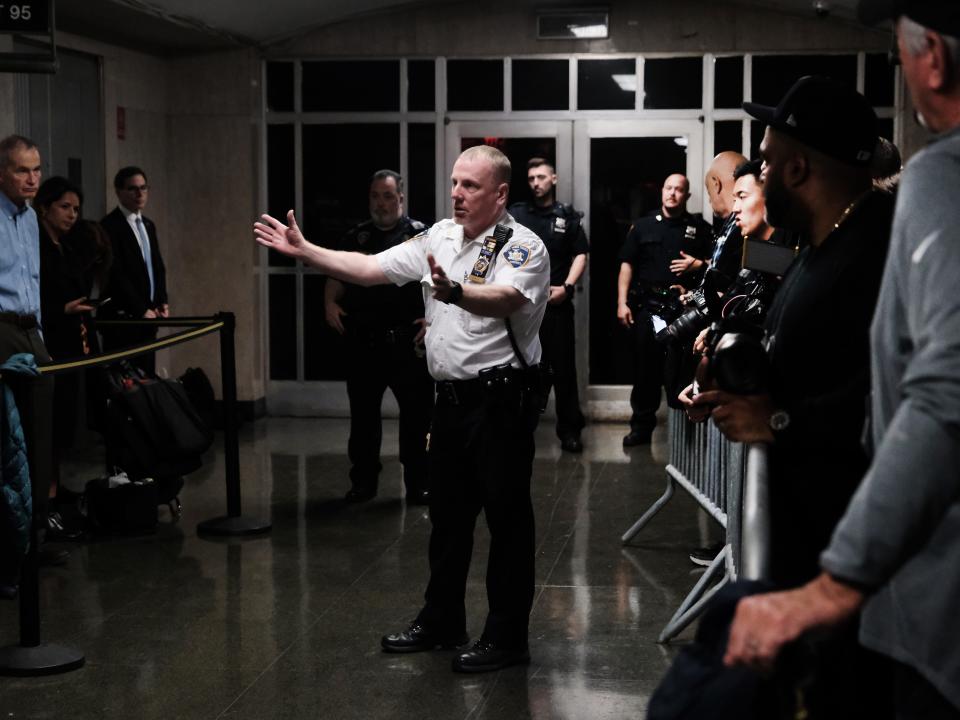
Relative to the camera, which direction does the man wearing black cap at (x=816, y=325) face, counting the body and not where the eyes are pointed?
to the viewer's left

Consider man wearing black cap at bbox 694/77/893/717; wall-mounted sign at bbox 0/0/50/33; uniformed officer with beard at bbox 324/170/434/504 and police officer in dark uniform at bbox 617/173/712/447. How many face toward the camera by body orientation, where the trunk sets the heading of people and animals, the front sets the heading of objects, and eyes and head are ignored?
3

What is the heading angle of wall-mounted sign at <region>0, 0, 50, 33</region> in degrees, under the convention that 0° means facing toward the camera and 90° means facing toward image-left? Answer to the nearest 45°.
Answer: approximately 0°

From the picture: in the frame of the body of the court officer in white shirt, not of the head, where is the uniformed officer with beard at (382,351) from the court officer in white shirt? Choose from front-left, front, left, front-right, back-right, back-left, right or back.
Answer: back-right

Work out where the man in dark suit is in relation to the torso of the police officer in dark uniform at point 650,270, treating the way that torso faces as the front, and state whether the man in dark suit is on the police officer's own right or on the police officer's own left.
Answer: on the police officer's own right

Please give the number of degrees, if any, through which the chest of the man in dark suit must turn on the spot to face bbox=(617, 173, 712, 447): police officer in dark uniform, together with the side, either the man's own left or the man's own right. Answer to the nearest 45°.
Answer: approximately 45° to the man's own left

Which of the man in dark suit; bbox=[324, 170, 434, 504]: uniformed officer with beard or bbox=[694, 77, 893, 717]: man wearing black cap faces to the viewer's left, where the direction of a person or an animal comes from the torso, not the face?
the man wearing black cap

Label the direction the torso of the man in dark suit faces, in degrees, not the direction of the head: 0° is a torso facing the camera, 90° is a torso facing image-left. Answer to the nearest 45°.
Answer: approximately 315°
